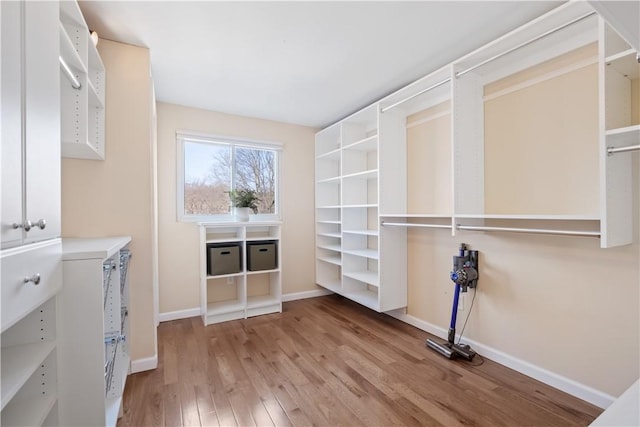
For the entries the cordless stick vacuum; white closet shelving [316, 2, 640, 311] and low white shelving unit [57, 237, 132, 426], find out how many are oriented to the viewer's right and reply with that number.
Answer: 1

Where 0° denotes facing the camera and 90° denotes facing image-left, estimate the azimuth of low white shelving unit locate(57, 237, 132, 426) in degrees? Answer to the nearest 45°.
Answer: approximately 270°

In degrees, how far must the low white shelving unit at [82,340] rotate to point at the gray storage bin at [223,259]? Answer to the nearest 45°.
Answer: approximately 45° to its left

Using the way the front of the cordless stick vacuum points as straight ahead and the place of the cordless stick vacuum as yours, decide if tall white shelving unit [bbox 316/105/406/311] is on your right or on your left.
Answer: on your right

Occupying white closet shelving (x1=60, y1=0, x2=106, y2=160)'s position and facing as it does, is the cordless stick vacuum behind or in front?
in front

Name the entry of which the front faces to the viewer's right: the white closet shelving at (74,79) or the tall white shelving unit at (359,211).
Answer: the white closet shelving

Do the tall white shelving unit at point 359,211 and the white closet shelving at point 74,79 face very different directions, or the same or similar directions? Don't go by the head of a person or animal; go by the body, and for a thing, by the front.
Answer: very different directions

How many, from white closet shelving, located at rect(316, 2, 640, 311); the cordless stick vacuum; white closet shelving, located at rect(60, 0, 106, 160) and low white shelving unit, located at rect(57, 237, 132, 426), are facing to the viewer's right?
2

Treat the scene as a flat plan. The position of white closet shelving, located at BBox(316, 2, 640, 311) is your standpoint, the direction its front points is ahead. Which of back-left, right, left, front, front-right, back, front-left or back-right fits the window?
front-right

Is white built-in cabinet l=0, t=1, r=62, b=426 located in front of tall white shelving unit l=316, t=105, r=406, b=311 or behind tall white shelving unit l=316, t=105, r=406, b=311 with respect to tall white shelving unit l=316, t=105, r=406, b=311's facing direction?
in front

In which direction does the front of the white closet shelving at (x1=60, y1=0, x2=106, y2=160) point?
to the viewer's right

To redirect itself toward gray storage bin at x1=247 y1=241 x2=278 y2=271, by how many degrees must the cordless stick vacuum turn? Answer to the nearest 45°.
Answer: approximately 45° to its right

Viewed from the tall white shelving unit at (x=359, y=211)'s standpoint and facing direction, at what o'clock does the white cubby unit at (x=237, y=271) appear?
The white cubby unit is roughly at 1 o'clock from the tall white shelving unit.
